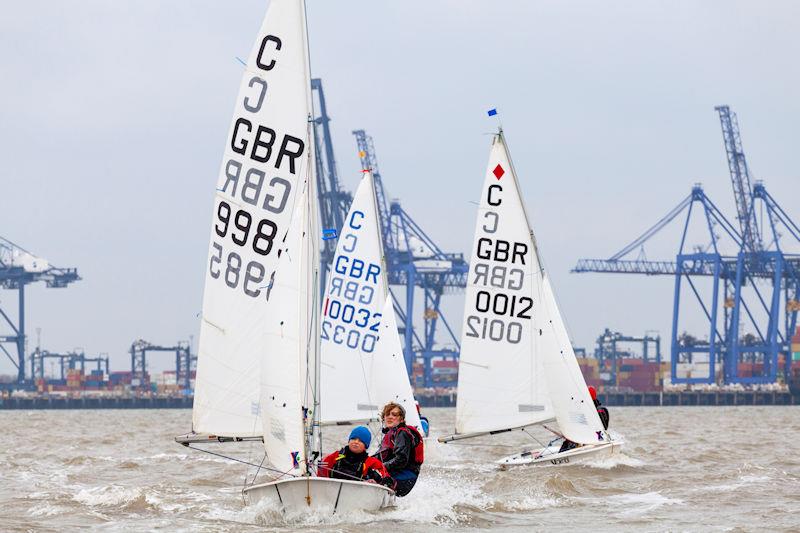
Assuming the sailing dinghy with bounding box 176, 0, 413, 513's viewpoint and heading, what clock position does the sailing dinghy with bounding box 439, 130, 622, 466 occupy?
the sailing dinghy with bounding box 439, 130, 622, 466 is roughly at 7 o'clock from the sailing dinghy with bounding box 176, 0, 413, 513.

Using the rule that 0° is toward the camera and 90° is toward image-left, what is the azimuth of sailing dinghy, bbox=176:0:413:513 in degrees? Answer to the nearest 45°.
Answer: approximately 0°

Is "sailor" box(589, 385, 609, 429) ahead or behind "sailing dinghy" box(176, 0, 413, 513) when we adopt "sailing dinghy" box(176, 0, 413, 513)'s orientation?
behind
